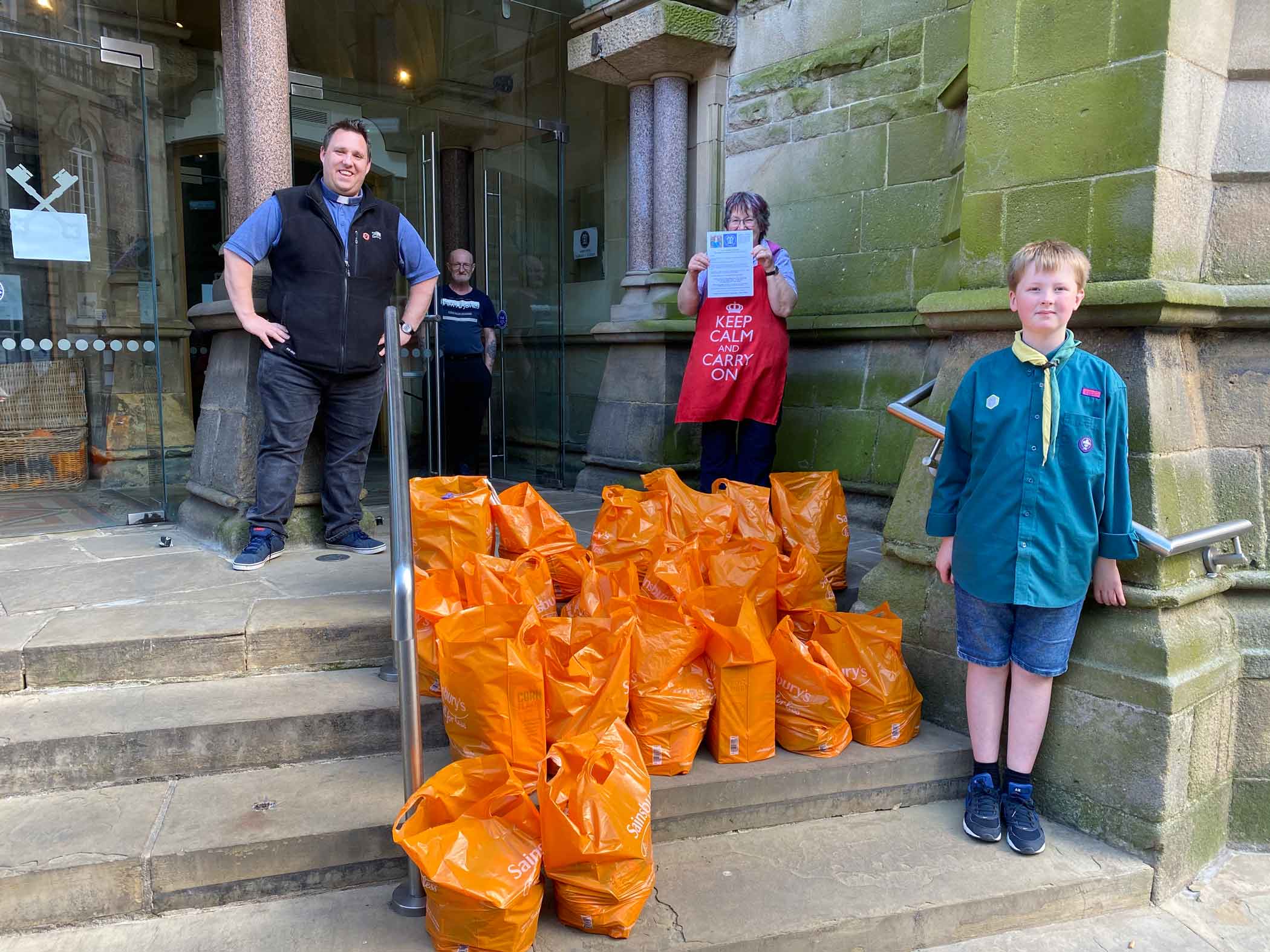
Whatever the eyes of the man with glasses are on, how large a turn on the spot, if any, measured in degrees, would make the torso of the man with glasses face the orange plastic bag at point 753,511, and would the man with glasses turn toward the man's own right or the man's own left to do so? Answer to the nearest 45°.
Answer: approximately 45° to the man's own left

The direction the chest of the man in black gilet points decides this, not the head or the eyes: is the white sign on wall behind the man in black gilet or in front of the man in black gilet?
behind

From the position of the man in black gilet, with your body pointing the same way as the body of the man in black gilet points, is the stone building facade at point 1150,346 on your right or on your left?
on your left

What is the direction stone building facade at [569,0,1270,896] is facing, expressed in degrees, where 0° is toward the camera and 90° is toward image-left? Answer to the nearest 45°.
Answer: approximately 45°

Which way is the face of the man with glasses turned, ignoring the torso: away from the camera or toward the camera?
toward the camera

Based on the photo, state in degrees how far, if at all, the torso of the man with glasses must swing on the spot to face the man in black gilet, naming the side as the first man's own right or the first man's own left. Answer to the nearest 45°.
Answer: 0° — they already face them

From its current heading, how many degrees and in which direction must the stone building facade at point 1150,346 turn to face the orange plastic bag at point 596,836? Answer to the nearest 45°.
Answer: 0° — it already faces it

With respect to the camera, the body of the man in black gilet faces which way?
toward the camera

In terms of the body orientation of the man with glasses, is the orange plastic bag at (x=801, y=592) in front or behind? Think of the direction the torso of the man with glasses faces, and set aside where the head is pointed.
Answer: in front

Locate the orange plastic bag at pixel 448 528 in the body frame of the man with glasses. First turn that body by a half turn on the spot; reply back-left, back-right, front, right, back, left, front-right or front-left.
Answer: back

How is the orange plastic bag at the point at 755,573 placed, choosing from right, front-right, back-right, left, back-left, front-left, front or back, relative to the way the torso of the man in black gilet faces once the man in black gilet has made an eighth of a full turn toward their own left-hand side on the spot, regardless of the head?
front

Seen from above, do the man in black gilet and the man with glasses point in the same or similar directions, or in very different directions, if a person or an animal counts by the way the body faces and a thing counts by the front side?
same or similar directions

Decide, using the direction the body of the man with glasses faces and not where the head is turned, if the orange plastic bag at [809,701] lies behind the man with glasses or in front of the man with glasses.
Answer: in front

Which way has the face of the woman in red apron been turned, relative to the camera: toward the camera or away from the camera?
toward the camera

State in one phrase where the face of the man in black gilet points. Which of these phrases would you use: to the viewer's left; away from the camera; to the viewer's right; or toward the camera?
toward the camera

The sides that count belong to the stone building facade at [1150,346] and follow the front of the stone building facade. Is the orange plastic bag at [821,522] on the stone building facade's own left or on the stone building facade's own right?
on the stone building facade's own right
